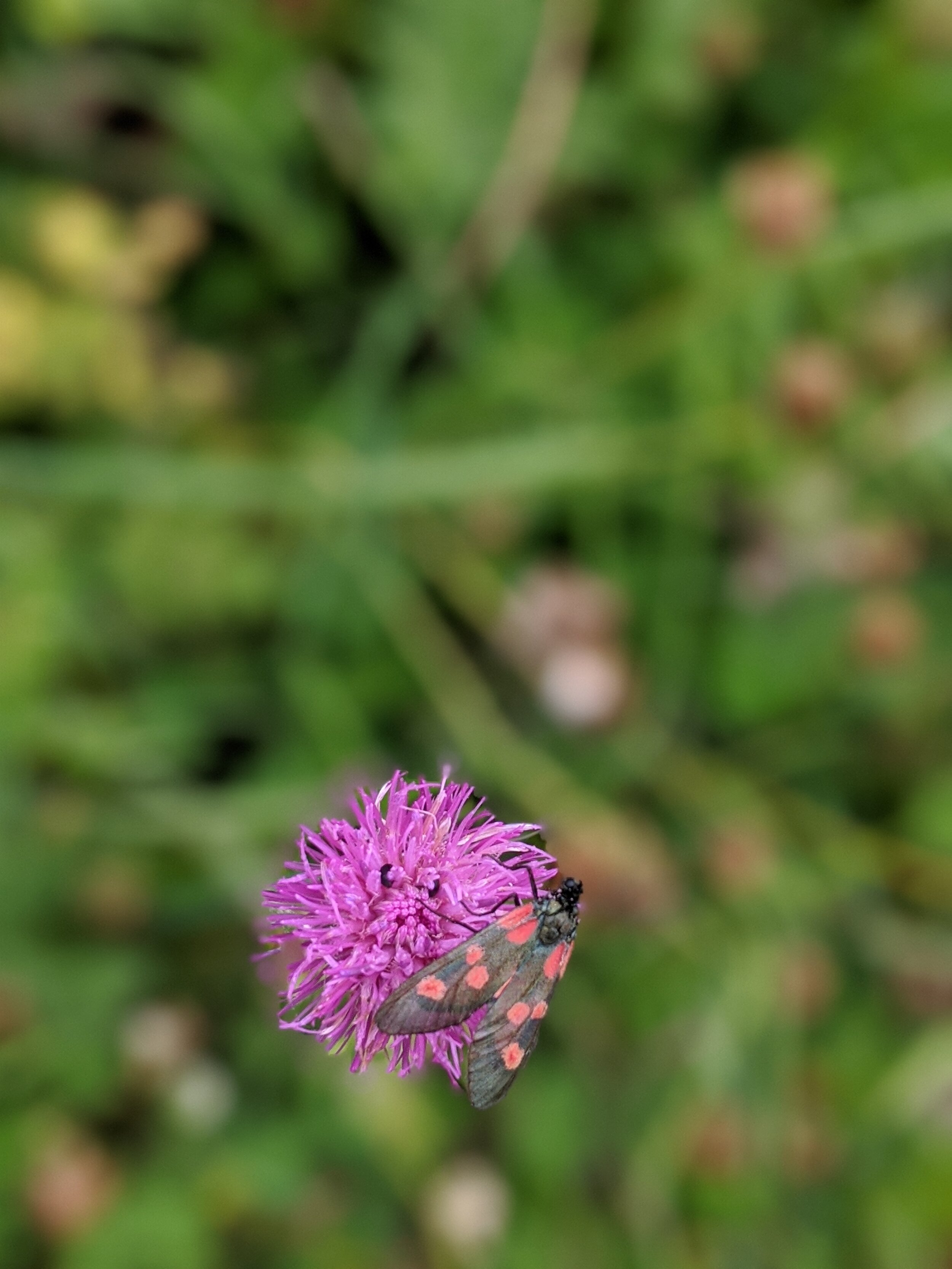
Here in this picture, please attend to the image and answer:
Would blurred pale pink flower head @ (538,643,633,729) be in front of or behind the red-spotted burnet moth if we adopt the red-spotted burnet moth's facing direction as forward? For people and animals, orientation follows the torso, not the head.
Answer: in front

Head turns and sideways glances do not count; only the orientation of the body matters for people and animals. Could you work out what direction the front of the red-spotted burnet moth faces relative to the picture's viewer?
facing away from the viewer and to the right of the viewer

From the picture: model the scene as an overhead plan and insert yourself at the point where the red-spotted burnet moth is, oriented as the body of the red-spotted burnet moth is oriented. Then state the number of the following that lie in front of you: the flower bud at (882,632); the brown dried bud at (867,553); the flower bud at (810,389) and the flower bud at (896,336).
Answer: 4

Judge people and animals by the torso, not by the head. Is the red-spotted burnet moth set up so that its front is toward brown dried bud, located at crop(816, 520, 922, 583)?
yes

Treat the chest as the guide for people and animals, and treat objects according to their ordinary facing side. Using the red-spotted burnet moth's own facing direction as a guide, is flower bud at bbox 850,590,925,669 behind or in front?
in front
